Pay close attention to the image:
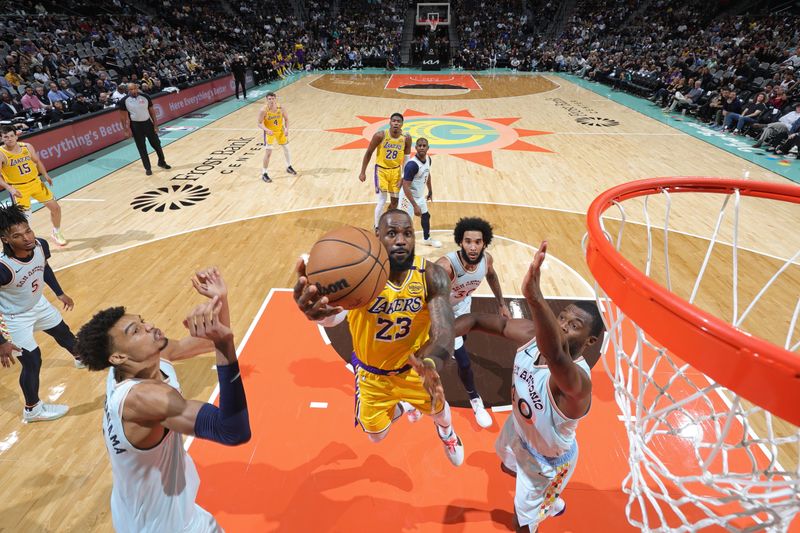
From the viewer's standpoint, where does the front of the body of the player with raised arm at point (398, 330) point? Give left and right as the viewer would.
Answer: facing the viewer

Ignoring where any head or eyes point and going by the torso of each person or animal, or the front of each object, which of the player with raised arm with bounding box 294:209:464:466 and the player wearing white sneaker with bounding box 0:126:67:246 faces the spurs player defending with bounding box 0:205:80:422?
the player wearing white sneaker

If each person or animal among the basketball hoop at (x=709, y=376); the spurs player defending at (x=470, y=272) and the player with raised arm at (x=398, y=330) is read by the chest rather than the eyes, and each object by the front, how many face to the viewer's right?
0

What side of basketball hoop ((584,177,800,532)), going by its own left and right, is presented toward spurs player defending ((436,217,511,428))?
front

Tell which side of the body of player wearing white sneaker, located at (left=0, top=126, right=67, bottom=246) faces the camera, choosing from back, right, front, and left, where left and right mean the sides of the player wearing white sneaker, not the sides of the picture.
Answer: front

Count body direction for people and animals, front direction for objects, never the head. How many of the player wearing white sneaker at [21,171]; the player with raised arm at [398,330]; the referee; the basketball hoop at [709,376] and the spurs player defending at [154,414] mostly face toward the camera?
3

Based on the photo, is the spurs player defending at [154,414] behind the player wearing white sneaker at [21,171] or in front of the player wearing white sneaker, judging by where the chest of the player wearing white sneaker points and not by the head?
in front

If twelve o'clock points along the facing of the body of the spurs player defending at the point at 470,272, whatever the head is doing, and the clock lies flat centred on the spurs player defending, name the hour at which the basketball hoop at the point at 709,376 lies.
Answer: The basketball hoop is roughly at 11 o'clock from the spurs player defending.

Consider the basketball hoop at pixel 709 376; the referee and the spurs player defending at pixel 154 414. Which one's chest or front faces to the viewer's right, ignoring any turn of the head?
the spurs player defending

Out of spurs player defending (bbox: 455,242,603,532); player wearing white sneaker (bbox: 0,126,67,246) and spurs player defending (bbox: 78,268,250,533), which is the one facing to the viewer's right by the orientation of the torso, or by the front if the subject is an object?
spurs player defending (bbox: 78,268,250,533)

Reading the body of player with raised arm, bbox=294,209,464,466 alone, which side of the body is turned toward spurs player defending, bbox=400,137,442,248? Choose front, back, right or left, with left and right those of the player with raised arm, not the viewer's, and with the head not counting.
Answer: back

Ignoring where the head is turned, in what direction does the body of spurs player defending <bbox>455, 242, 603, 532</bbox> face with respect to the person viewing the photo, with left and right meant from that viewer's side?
facing the viewer and to the left of the viewer

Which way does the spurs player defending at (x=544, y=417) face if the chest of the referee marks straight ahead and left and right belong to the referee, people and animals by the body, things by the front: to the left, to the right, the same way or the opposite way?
to the right

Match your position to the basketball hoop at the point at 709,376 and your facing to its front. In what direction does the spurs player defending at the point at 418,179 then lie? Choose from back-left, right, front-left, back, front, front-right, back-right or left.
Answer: front

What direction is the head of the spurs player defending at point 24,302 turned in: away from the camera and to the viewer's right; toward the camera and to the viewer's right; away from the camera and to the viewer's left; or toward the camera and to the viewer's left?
toward the camera and to the viewer's right

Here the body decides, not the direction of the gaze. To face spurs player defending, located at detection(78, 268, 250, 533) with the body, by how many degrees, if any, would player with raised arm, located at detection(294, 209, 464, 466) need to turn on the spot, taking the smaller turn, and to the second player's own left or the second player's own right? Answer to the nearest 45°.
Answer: approximately 45° to the second player's own right

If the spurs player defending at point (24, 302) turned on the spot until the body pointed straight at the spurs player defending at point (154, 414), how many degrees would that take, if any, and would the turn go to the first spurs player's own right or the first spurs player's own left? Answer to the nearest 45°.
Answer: approximately 45° to the first spurs player's own right
